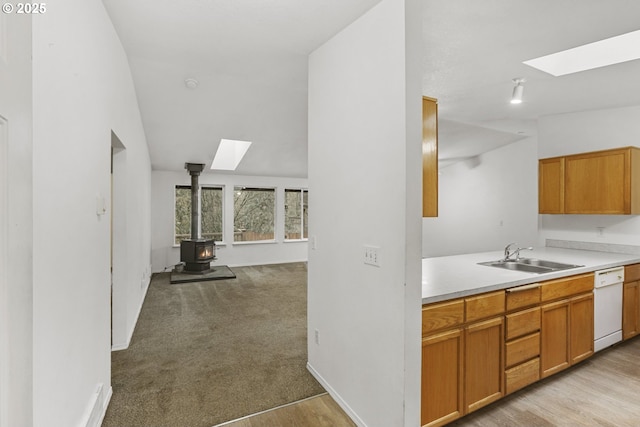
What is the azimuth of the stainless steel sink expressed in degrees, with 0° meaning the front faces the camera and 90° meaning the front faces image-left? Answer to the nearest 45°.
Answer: approximately 315°

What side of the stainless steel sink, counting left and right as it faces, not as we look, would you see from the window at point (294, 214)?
back

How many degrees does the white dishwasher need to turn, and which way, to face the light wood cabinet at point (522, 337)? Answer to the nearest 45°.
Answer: approximately 45° to its right

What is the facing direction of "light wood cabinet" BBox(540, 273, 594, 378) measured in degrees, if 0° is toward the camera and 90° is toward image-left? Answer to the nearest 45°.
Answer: approximately 315°

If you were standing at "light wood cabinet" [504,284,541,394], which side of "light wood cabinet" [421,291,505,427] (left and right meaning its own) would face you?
left

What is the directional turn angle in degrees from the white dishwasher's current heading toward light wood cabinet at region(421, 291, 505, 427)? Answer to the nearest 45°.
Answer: approximately 45° to its right

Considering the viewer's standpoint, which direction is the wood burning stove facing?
facing the viewer and to the right of the viewer

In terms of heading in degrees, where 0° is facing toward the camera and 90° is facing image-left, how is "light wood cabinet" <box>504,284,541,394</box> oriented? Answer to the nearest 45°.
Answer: approximately 315°

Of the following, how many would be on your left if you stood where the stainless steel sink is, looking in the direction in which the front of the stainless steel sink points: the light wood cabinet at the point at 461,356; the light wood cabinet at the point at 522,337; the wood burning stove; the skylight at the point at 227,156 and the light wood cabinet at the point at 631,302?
1

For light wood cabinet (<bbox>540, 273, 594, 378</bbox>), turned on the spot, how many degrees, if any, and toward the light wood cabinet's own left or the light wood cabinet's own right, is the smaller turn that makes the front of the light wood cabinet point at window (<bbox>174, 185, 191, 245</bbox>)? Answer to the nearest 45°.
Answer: approximately 135° to the light wood cabinet's own right

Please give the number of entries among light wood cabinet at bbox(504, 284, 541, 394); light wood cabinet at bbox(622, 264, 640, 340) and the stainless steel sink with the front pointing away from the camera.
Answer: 0

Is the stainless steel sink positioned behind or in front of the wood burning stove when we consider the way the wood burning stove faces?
in front

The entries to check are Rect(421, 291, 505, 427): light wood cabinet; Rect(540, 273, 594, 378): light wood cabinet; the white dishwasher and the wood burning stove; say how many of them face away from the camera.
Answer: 0

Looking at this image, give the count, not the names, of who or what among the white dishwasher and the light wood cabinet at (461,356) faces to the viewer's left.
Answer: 0

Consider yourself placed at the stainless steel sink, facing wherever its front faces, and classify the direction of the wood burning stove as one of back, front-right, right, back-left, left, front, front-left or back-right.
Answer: back-right

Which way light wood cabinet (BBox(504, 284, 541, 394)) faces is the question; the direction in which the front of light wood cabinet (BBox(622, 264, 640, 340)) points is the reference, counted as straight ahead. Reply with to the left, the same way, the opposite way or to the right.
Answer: the same way

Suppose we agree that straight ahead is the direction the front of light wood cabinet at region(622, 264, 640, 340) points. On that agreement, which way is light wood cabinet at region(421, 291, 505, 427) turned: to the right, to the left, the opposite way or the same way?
the same way

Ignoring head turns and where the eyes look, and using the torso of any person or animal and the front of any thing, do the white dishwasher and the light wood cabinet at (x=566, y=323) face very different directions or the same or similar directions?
same or similar directions

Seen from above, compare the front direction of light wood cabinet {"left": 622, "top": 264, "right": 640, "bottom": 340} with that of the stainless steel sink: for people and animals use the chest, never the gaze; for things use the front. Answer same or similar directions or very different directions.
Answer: same or similar directions

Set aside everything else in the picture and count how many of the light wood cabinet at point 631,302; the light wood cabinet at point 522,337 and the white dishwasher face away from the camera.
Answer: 0
